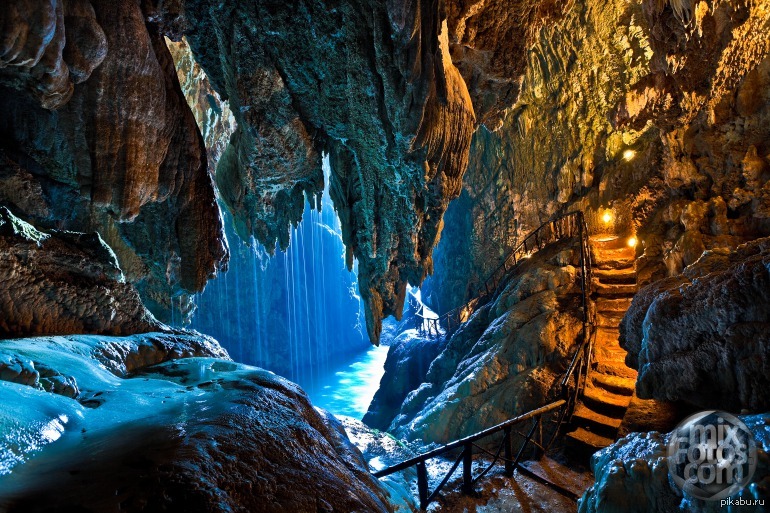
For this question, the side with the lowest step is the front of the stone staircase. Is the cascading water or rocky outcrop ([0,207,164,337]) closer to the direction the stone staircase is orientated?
the rocky outcrop

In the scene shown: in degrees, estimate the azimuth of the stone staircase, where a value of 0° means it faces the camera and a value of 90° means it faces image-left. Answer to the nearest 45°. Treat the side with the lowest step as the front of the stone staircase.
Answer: approximately 0°

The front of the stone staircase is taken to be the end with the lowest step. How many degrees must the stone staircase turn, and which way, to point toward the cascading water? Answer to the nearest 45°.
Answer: approximately 135° to its right

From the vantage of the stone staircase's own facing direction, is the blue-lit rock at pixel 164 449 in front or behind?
in front

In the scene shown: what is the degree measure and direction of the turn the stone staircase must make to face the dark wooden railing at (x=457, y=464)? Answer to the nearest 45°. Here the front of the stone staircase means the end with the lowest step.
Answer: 0° — it already faces it

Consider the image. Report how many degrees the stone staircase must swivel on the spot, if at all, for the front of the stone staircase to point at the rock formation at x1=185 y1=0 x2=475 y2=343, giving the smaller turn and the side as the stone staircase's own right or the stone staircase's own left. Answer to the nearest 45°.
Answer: approximately 45° to the stone staircase's own right

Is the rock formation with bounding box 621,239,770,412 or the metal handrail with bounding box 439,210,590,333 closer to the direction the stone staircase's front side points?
the rock formation

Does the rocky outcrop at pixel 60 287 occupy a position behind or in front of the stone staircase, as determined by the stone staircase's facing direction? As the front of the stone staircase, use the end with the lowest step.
in front

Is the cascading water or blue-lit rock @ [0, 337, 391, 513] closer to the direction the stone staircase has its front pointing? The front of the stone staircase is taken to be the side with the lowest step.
the blue-lit rock

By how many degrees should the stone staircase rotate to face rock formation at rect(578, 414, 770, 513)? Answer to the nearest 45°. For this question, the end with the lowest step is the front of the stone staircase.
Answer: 0° — it already faces it
